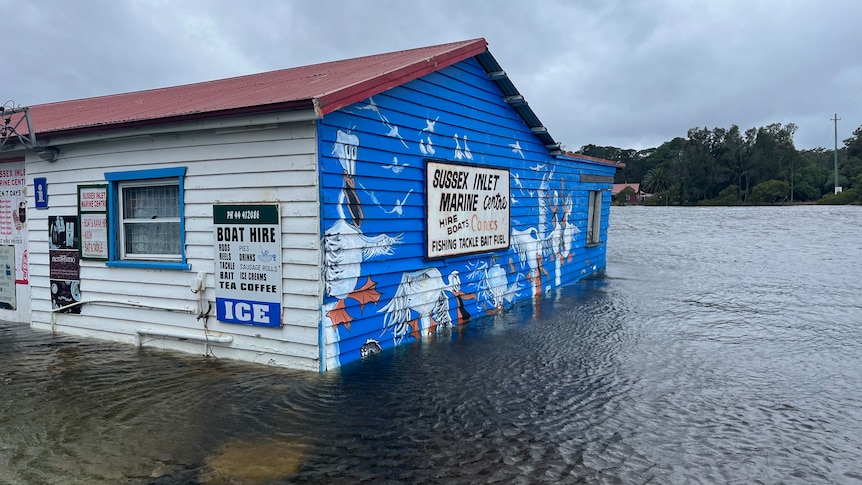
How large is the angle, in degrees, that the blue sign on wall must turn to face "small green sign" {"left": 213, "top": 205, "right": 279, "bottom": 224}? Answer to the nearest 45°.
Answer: approximately 90° to its left

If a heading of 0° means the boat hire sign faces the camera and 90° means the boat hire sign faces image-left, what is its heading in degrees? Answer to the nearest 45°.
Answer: approximately 45°

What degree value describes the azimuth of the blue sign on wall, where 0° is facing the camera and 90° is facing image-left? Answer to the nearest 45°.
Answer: approximately 45°
